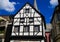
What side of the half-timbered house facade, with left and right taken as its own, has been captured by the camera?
front
